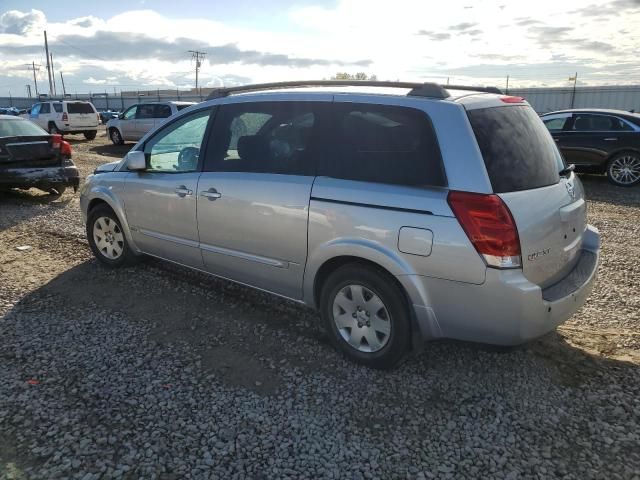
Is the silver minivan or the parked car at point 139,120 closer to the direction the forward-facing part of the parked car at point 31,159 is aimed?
the parked car

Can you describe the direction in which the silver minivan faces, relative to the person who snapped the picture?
facing away from the viewer and to the left of the viewer

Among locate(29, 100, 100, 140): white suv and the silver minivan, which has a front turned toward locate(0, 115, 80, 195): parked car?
the silver minivan

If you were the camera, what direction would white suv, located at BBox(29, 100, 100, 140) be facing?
facing away from the viewer and to the left of the viewer

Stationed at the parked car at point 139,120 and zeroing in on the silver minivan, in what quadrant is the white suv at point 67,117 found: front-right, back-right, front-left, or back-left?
back-right

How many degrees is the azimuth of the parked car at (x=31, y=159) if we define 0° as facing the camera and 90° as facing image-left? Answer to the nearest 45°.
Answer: approximately 135°

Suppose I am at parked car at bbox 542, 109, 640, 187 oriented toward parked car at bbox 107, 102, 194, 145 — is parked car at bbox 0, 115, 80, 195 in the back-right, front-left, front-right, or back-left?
front-left

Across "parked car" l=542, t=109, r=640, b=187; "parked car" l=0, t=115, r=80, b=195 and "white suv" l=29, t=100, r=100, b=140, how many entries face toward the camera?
0

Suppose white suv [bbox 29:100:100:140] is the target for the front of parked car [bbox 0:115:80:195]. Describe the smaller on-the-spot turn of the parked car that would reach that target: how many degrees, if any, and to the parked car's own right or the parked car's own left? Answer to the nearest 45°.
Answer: approximately 45° to the parked car's own right
